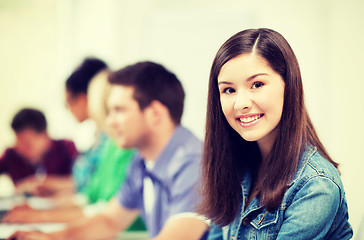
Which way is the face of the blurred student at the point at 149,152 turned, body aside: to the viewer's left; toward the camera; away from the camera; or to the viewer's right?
to the viewer's left

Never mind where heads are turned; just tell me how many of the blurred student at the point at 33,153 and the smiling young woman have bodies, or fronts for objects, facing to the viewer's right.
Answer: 0

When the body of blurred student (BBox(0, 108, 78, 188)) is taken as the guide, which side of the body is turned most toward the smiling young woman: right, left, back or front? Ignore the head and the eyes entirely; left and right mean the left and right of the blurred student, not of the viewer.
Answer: front

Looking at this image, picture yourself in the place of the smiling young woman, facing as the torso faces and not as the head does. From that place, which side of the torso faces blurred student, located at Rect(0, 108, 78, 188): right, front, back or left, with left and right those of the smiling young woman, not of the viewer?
right

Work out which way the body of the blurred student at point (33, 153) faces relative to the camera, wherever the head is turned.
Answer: toward the camera

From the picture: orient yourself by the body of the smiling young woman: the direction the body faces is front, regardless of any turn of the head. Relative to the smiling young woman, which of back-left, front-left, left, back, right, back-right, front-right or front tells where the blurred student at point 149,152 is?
right
